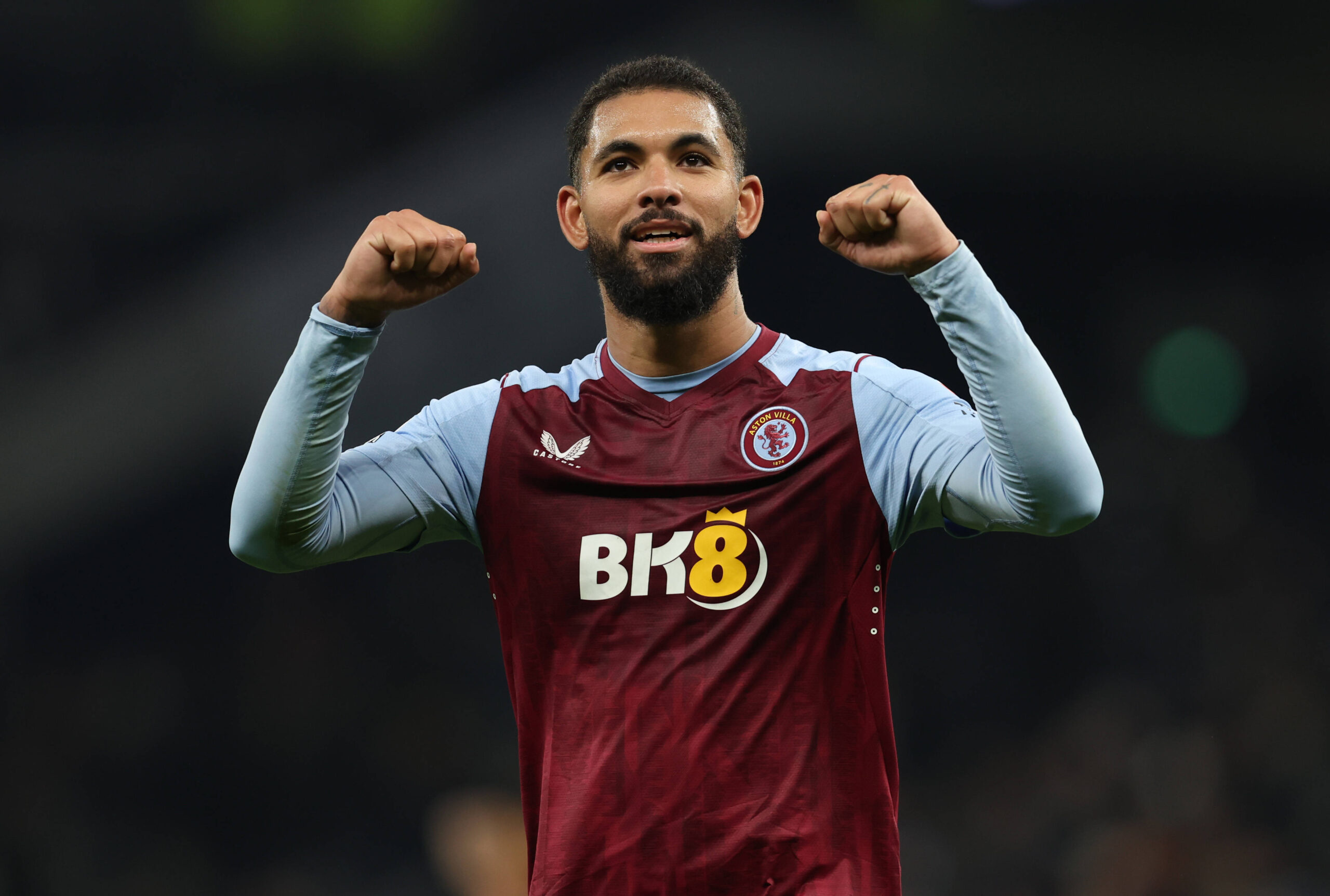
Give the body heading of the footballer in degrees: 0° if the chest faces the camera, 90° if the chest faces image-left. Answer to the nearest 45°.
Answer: approximately 0°
